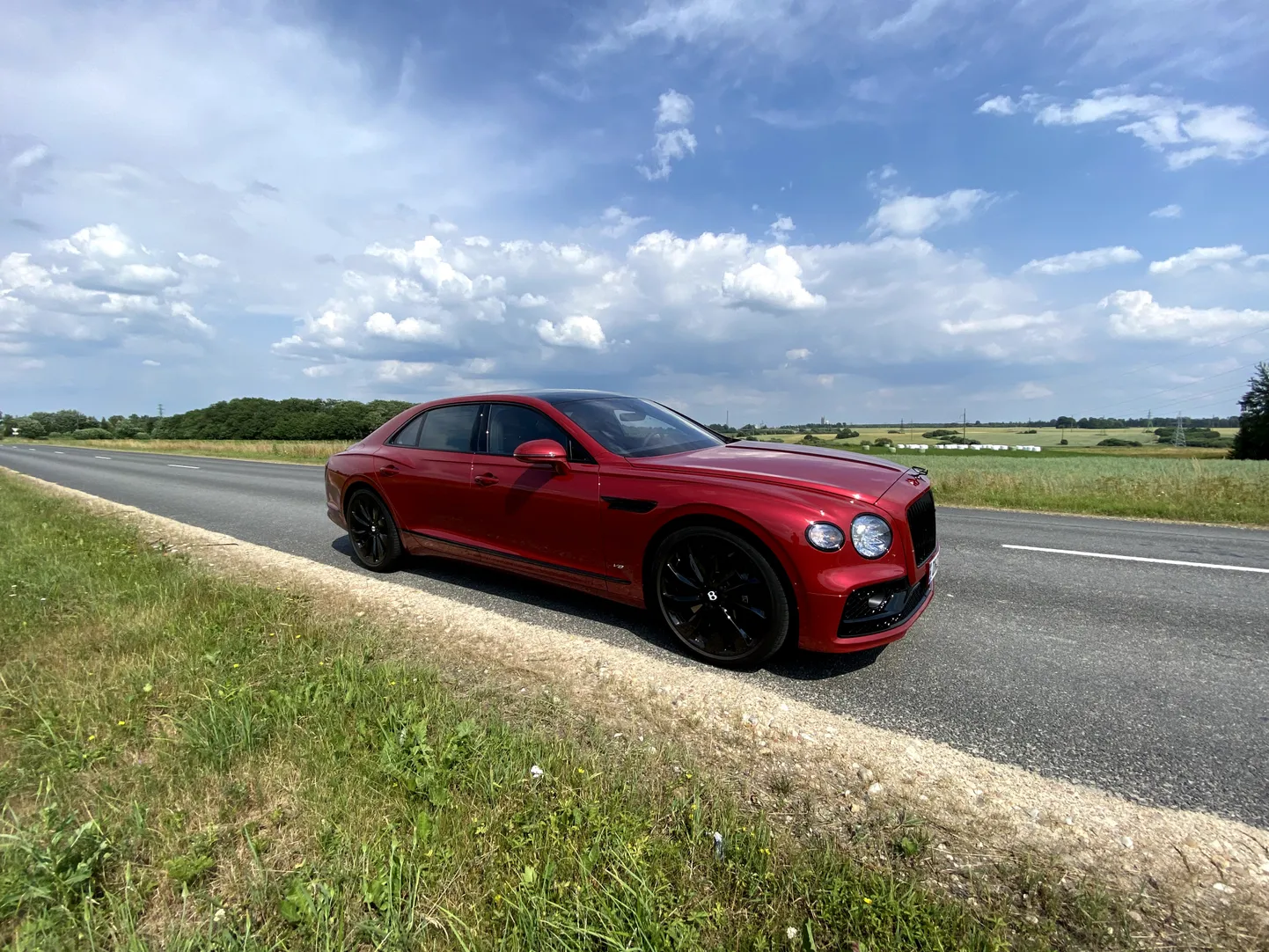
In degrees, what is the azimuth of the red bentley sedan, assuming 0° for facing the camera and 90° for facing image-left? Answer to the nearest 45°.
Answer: approximately 315°
